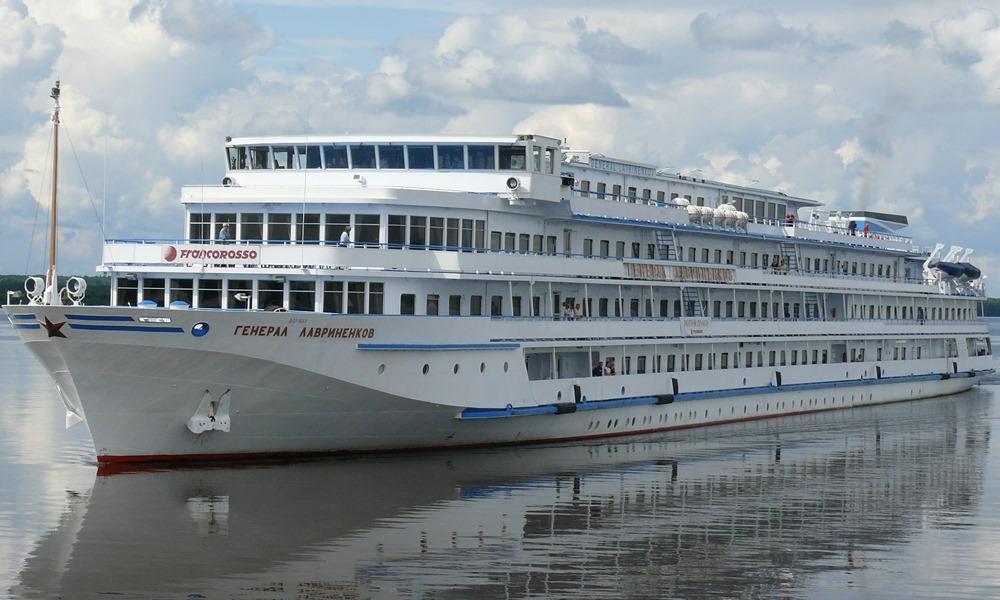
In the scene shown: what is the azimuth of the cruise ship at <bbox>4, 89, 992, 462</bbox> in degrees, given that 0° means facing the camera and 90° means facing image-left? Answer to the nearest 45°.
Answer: approximately 45°
